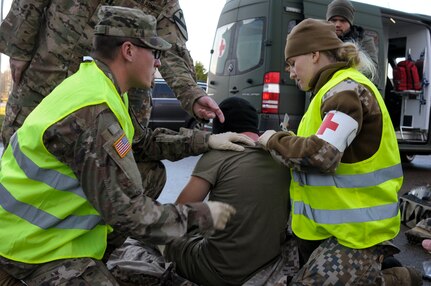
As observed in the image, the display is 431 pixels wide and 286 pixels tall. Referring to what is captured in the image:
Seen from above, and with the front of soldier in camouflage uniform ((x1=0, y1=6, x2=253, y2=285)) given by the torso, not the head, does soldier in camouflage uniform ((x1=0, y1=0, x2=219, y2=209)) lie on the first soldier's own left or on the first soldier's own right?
on the first soldier's own left

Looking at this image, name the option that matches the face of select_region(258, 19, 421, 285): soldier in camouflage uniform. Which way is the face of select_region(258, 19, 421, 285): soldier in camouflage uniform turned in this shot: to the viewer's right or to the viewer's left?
to the viewer's left

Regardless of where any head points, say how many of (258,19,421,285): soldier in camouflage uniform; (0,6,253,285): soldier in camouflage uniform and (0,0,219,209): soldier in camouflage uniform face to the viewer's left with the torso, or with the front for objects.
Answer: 1

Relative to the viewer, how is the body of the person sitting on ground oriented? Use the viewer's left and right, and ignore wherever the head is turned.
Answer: facing away from the viewer and to the left of the viewer

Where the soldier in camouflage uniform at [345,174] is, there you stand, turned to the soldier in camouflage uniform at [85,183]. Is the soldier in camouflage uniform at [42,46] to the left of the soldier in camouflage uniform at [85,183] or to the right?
right

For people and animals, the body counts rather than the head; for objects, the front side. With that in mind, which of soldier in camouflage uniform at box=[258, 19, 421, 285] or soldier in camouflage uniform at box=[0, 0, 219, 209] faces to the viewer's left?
soldier in camouflage uniform at box=[258, 19, 421, 285]

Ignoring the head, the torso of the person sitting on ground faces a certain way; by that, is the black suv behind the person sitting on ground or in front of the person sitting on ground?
in front

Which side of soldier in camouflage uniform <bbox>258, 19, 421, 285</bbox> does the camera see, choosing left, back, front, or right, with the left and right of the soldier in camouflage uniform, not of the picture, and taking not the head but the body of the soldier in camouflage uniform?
left

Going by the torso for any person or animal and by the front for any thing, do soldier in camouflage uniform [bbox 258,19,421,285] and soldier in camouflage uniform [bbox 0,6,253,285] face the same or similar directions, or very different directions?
very different directions

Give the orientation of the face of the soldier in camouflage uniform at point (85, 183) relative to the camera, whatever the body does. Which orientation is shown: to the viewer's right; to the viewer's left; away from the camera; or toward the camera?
to the viewer's right

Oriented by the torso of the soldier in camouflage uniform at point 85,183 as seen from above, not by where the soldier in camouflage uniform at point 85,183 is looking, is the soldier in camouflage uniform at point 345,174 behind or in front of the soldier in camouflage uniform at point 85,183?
in front

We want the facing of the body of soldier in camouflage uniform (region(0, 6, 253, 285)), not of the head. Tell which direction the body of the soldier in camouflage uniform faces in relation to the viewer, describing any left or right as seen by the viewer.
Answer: facing to the right of the viewer

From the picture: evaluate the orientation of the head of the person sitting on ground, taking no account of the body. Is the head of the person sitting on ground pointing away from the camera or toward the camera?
away from the camera

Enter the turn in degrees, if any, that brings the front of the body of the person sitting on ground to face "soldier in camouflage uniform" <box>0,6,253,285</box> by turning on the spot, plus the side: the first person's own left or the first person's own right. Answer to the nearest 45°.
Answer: approximately 90° to the first person's own left

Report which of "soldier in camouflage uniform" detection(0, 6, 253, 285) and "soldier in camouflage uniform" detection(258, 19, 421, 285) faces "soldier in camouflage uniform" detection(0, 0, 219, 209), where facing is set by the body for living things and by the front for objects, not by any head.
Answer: "soldier in camouflage uniform" detection(258, 19, 421, 285)

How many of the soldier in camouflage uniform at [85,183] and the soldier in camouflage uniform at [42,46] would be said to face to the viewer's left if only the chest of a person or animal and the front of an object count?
0
